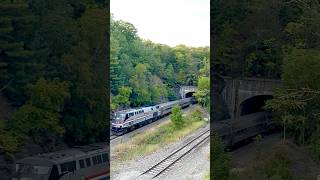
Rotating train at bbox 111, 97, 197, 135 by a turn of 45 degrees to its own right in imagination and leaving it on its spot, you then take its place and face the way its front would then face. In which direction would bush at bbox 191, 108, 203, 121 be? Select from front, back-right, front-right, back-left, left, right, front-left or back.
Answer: back

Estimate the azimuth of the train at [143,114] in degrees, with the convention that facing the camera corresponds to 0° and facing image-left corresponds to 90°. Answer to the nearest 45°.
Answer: approximately 45°
